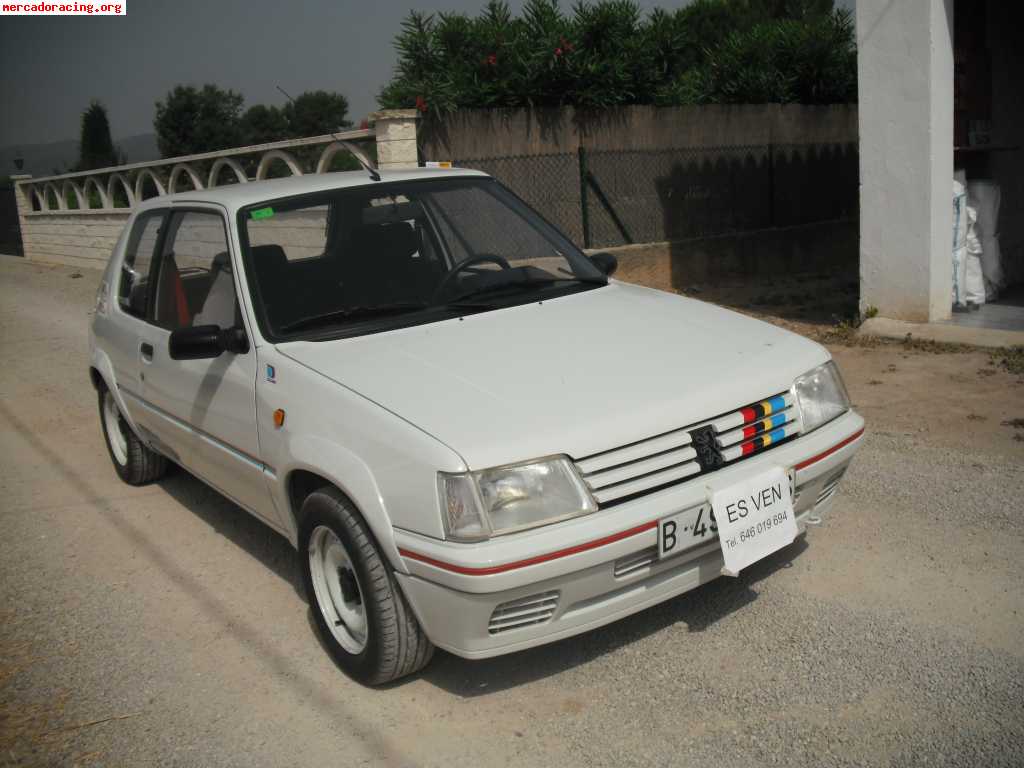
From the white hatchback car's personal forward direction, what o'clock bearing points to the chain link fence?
The chain link fence is roughly at 8 o'clock from the white hatchback car.

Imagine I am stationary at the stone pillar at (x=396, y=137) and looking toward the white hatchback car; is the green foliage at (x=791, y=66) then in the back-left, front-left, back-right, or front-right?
back-left

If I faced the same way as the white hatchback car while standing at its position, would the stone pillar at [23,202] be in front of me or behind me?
behind

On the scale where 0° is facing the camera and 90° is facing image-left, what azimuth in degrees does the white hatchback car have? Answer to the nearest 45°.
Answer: approximately 315°

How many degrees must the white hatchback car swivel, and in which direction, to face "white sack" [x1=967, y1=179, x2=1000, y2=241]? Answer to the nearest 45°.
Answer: approximately 90° to its left

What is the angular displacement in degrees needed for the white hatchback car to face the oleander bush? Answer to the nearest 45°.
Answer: approximately 135° to its left

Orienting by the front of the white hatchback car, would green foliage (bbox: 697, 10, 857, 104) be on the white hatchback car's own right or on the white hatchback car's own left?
on the white hatchback car's own left

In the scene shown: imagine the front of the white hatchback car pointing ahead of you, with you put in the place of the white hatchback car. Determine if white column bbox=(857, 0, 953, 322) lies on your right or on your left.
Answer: on your left
